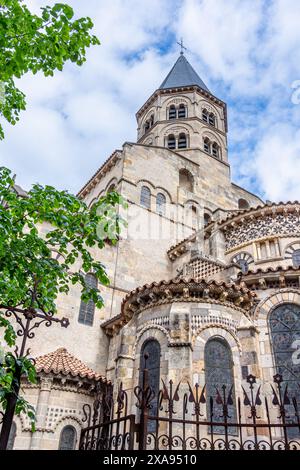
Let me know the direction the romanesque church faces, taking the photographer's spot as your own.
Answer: facing away from the viewer and to the left of the viewer
